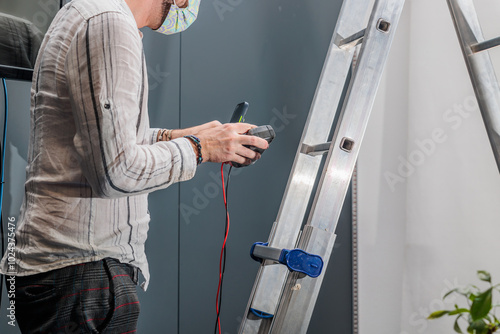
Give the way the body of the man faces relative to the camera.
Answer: to the viewer's right
